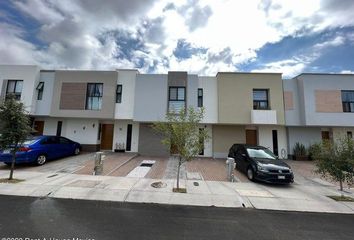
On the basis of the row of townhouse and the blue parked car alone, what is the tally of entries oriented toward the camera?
1

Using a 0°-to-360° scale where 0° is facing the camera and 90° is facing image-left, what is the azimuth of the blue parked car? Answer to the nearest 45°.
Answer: approximately 225°

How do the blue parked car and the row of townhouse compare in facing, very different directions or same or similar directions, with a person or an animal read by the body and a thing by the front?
very different directions

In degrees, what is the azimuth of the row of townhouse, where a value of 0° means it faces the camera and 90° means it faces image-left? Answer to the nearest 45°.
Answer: approximately 0°

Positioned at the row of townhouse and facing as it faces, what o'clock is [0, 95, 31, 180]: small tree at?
The small tree is roughly at 2 o'clock from the row of townhouse.

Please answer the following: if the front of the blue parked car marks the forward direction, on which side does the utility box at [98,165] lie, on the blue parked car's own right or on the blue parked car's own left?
on the blue parked car's own right

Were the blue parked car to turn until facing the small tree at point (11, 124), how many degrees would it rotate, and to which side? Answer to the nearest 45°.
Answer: approximately 135° to its right
